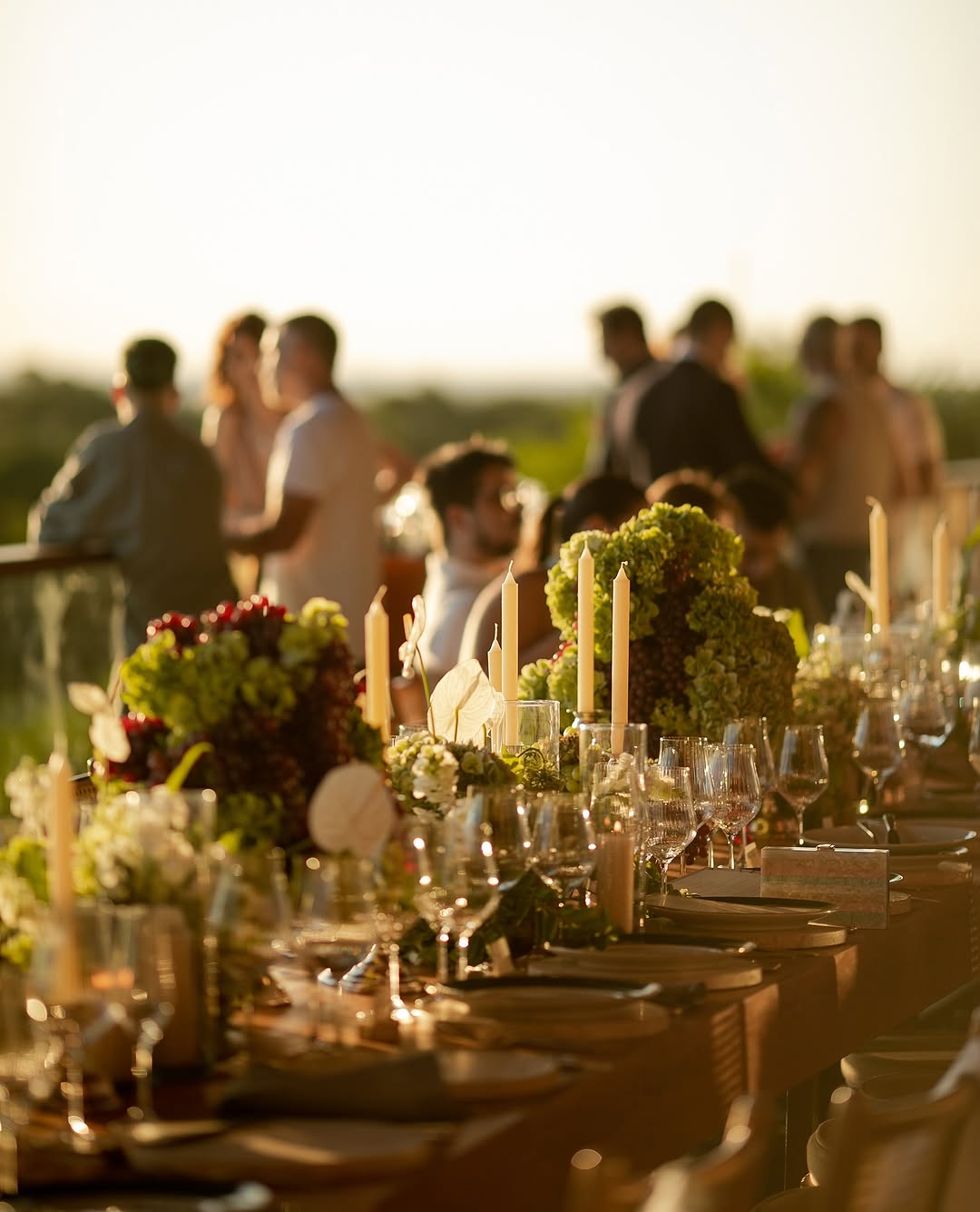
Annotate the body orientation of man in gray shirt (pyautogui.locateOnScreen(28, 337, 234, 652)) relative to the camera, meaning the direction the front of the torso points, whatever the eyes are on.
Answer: away from the camera

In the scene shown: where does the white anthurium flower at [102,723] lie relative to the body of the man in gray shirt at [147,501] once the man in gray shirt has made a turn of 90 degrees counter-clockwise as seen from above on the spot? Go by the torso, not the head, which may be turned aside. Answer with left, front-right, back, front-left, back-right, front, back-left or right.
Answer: left

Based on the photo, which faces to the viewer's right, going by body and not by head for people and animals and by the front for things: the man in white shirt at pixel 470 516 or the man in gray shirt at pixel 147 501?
the man in white shirt

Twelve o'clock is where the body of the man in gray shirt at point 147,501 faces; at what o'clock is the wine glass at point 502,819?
The wine glass is roughly at 6 o'clock from the man in gray shirt.

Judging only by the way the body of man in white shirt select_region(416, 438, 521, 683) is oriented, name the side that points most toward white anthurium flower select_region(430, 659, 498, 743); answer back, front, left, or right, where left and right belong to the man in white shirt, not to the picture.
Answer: right

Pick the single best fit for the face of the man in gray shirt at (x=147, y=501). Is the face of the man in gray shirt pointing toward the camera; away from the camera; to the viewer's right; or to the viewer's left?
away from the camera

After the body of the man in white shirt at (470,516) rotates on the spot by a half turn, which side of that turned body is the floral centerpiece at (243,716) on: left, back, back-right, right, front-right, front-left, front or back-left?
left

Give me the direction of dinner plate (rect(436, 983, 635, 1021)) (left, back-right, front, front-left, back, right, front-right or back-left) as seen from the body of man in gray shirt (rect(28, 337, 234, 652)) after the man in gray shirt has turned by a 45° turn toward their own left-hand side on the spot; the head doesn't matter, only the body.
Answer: back-left

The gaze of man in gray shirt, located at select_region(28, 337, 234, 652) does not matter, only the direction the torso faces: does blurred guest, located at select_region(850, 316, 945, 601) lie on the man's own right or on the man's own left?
on the man's own right

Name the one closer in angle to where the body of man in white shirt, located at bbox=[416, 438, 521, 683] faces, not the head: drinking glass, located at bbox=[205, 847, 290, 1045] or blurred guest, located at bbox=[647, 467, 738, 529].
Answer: the blurred guest

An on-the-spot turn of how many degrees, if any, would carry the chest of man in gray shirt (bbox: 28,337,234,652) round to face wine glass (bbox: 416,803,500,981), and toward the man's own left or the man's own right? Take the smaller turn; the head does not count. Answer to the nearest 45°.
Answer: approximately 180°

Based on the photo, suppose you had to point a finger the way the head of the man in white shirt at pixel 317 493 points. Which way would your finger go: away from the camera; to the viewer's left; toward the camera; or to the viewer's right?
to the viewer's left

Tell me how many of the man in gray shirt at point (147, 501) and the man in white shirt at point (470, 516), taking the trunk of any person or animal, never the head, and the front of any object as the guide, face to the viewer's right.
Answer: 1

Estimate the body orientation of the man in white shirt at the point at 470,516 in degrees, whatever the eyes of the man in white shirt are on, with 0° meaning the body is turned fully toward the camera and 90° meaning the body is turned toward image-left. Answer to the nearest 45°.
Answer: approximately 270°

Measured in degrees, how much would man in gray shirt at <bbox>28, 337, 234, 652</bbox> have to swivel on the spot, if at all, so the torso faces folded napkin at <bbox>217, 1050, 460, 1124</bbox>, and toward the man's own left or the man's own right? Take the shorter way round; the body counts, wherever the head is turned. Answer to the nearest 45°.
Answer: approximately 180°
